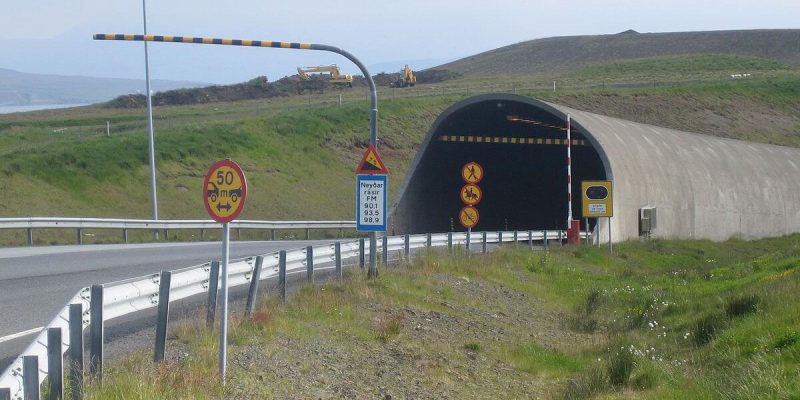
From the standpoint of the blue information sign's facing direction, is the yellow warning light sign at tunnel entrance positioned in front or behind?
behind

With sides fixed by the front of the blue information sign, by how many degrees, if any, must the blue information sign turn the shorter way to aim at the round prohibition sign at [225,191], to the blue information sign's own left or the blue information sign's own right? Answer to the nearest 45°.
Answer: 0° — it already faces it

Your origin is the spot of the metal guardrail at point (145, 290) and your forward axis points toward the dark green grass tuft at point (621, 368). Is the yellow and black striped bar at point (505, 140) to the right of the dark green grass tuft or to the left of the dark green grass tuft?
left

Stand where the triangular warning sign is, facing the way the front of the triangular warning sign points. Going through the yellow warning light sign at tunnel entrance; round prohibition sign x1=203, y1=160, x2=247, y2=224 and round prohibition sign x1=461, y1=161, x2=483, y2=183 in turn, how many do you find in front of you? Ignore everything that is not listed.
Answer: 1

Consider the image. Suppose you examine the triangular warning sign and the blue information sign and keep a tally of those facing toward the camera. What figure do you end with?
2

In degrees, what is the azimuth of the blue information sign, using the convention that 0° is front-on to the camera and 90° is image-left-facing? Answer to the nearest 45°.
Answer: approximately 0°
